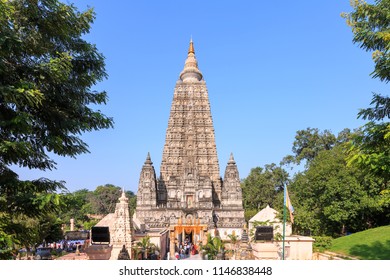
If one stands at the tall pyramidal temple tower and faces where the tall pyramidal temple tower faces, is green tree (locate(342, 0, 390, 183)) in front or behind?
in front

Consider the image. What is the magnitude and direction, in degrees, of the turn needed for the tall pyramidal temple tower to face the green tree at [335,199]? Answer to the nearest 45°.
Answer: approximately 45° to its left

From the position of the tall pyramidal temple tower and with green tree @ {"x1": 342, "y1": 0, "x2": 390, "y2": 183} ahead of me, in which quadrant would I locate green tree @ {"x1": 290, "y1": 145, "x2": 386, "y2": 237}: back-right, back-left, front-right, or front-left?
front-left

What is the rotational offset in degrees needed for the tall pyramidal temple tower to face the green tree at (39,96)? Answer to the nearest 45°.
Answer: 0° — it already faces it

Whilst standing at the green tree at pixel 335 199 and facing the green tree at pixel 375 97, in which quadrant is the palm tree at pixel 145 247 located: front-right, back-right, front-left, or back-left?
front-right

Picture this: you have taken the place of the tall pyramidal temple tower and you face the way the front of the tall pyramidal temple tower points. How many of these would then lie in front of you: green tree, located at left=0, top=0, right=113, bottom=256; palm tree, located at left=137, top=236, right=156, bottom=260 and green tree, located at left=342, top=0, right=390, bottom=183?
3

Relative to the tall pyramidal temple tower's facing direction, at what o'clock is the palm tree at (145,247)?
The palm tree is roughly at 12 o'clock from the tall pyramidal temple tower.

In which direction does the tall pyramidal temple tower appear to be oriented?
toward the camera

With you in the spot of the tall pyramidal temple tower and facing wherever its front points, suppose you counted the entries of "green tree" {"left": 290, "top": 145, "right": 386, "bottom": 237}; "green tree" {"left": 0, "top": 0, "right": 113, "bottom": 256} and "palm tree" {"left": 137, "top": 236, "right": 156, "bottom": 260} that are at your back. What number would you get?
0
